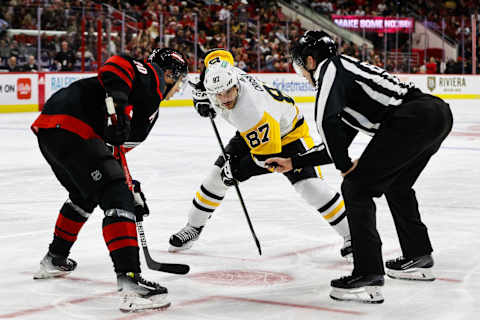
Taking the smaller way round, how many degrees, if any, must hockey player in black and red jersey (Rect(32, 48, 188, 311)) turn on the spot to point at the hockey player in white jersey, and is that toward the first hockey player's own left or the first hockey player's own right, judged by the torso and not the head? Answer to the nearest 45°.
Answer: approximately 45° to the first hockey player's own left

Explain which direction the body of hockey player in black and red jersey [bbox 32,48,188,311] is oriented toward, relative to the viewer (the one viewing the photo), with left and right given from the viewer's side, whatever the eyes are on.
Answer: facing to the right of the viewer

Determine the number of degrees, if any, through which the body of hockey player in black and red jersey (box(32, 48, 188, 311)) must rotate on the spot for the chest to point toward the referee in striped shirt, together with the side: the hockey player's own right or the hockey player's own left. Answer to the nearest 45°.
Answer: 0° — they already face them

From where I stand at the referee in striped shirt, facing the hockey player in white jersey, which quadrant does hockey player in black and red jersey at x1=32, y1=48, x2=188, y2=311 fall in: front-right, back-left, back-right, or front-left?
front-left

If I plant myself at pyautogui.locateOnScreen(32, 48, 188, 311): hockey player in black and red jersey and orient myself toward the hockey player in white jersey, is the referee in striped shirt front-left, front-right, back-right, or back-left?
front-right

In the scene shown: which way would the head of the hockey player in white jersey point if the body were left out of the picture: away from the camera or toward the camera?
toward the camera

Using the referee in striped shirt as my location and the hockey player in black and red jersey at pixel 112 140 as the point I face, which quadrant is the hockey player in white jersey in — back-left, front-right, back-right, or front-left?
front-right
